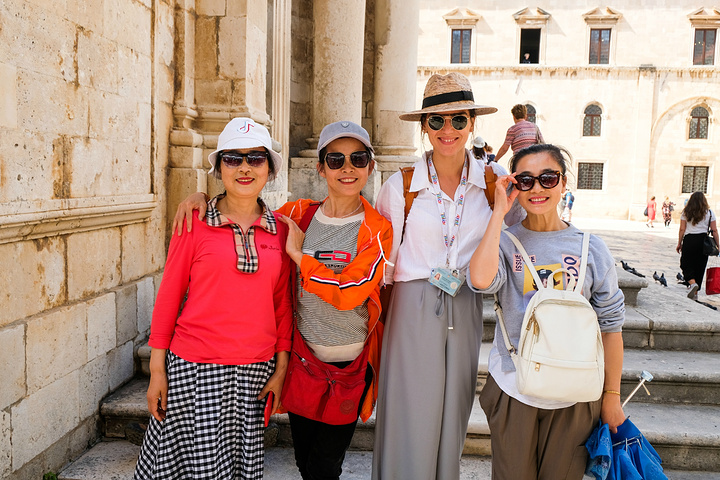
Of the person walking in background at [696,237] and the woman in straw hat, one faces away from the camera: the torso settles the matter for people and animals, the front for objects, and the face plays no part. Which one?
the person walking in background

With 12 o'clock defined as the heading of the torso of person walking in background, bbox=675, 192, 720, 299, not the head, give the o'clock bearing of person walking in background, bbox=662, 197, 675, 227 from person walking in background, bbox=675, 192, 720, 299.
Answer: person walking in background, bbox=662, 197, 675, 227 is roughly at 12 o'clock from person walking in background, bbox=675, 192, 720, 299.

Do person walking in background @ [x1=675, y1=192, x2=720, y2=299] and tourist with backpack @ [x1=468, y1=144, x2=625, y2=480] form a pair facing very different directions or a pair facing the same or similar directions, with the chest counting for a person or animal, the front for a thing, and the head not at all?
very different directions

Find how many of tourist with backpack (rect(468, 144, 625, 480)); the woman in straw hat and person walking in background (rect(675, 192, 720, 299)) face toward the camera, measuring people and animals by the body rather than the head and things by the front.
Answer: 2

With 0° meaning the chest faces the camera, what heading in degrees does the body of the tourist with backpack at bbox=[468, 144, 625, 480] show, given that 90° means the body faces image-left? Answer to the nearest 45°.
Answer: approximately 0°

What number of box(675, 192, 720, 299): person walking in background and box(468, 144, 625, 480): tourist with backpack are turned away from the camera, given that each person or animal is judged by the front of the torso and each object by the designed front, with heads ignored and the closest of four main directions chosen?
1

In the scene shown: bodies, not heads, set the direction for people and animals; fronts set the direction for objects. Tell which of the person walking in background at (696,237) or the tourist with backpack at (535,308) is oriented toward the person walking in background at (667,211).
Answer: the person walking in background at (696,237)

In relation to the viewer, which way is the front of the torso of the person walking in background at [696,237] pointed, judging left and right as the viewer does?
facing away from the viewer

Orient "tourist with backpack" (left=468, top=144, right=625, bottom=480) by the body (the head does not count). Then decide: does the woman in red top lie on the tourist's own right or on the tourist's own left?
on the tourist's own right
